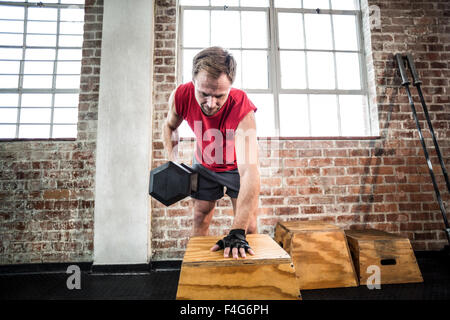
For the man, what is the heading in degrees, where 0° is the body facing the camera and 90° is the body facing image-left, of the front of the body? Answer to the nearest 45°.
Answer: approximately 0°

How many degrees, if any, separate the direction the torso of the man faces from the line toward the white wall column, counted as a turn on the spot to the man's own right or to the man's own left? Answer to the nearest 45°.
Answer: approximately 135° to the man's own right

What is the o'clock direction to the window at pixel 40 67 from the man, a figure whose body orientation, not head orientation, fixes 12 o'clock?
The window is roughly at 4 o'clock from the man.

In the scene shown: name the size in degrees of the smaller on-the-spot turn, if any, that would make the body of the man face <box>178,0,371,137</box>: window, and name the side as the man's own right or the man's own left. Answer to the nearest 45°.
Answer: approximately 135° to the man's own left

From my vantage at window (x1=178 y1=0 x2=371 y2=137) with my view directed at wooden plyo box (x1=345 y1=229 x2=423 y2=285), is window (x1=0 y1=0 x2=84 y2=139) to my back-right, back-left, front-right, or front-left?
back-right

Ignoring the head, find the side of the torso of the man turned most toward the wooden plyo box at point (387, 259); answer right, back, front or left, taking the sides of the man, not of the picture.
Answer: left
